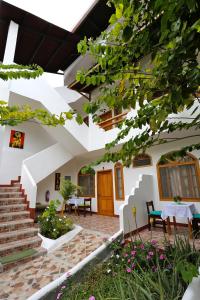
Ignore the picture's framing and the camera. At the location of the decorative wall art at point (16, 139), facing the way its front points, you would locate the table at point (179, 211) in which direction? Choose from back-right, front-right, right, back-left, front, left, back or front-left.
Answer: front-left

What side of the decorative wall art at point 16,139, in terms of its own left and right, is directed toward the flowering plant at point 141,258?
front

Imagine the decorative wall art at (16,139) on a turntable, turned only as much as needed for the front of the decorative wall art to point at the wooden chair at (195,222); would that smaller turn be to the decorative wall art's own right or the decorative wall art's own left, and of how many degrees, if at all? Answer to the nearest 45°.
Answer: approximately 45° to the decorative wall art's own left

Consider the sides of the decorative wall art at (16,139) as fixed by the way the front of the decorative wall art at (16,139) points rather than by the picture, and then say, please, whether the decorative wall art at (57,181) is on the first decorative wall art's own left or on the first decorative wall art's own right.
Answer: on the first decorative wall art's own left

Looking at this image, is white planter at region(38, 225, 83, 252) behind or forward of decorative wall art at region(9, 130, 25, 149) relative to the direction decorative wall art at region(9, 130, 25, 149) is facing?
forward

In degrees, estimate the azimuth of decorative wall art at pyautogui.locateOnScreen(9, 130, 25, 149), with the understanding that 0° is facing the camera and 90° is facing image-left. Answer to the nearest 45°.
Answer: approximately 0°
